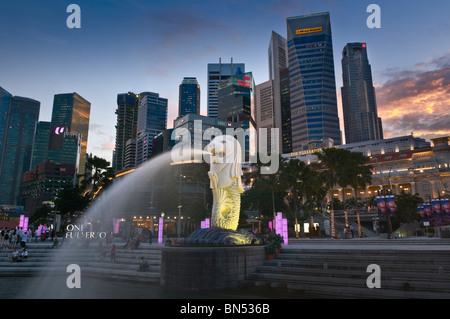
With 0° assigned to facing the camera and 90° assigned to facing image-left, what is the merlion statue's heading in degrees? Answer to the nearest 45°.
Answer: approximately 45°
